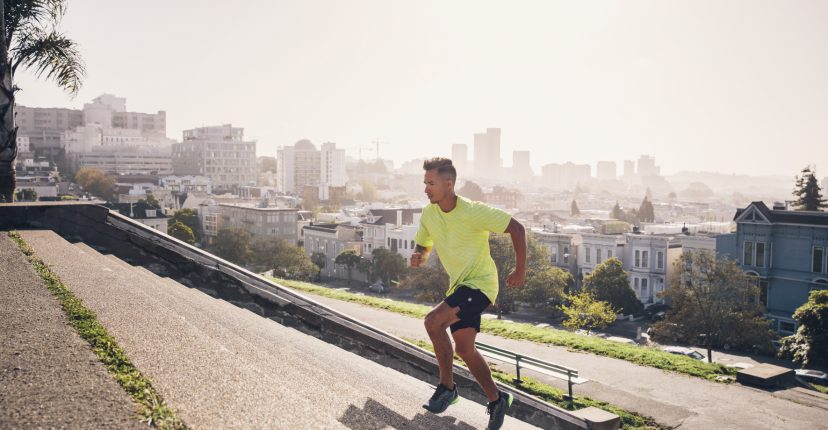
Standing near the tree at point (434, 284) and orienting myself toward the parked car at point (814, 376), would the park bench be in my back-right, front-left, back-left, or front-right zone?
front-right

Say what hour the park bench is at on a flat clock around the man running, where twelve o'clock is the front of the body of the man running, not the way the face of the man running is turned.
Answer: The park bench is roughly at 5 o'clock from the man running.

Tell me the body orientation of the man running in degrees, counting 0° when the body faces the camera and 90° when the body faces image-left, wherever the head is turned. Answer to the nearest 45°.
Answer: approximately 45°

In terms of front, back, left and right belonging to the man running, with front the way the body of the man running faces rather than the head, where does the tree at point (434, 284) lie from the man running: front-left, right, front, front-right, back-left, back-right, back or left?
back-right

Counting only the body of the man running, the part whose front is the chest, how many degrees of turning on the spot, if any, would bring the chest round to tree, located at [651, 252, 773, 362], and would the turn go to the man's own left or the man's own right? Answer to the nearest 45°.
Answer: approximately 180°

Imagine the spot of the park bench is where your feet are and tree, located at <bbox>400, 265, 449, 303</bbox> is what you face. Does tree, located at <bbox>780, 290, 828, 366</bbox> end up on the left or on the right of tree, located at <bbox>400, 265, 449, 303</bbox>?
right

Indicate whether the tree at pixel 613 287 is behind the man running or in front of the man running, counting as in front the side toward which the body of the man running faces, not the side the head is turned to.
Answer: behind

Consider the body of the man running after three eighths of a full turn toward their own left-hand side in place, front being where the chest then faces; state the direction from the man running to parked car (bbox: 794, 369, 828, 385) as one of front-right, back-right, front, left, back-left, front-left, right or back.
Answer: front-left
